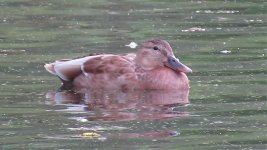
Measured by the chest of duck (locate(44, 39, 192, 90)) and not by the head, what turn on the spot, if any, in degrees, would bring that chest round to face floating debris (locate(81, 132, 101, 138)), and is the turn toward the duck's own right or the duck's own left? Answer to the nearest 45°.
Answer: approximately 90° to the duck's own right

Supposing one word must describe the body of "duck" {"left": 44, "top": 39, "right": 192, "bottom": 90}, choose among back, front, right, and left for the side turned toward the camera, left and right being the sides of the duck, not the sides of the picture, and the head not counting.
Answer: right
